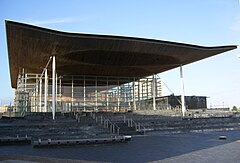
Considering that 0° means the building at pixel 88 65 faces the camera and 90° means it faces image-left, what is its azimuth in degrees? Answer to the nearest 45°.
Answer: approximately 315°
